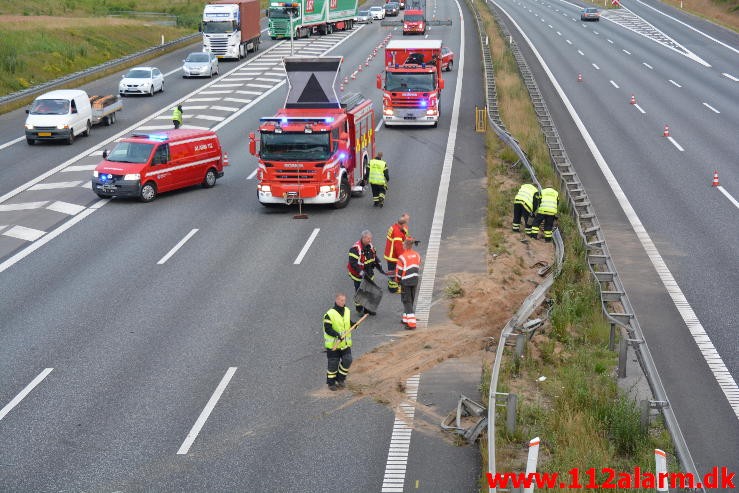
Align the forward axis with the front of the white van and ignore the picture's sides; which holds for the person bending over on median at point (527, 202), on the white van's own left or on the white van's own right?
on the white van's own left

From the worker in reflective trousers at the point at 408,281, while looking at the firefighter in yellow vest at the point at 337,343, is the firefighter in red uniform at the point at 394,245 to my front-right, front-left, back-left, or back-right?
back-right

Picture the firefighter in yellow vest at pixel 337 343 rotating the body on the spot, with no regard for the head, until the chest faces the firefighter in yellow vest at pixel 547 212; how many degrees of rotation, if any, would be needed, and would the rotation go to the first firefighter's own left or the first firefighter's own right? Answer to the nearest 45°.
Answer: approximately 90° to the first firefighter's own left

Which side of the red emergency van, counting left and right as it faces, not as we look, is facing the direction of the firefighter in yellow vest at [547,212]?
left

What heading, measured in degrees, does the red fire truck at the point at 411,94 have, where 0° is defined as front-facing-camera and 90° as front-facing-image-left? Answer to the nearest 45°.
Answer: approximately 0°

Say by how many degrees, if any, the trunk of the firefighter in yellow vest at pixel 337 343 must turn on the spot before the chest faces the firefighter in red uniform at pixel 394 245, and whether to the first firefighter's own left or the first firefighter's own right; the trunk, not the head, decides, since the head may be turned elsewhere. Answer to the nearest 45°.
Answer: approximately 135° to the first firefighter's own left

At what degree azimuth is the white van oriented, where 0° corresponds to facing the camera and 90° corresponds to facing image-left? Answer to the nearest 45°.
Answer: approximately 45°

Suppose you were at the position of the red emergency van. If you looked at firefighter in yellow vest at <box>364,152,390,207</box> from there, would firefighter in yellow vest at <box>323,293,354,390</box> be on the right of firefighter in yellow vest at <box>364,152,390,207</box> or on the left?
right
